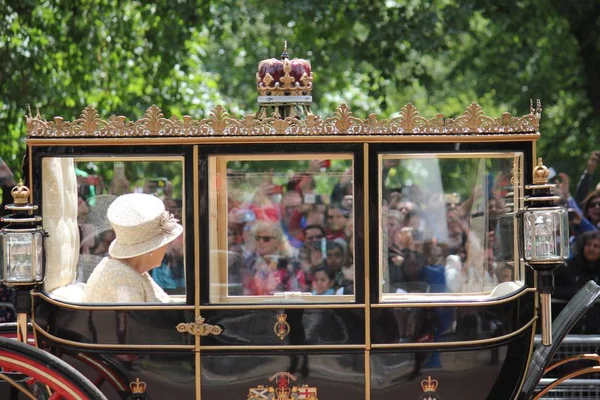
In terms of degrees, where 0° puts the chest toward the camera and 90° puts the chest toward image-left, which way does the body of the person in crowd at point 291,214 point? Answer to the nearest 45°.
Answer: approximately 0°

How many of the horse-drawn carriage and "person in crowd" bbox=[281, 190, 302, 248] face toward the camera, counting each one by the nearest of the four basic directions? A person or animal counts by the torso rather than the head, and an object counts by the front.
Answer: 1

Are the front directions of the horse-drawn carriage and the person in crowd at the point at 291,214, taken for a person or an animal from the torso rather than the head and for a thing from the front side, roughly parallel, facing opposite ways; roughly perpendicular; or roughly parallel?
roughly perpendicular

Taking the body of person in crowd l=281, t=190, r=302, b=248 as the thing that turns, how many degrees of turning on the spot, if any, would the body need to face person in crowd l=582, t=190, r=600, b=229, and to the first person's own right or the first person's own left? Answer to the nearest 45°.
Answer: approximately 135° to the first person's own left

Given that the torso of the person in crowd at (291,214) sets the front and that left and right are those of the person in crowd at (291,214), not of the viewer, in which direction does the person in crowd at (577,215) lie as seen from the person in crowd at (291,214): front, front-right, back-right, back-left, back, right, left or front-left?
back-left

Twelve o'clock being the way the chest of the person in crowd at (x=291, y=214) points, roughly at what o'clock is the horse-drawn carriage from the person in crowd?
The horse-drawn carriage is roughly at 12 o'clock from the person in crowd.

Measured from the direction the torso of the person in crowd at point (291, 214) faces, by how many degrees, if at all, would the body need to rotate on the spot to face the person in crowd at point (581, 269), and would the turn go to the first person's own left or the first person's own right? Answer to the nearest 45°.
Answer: approximately 135° to the first person's own left
